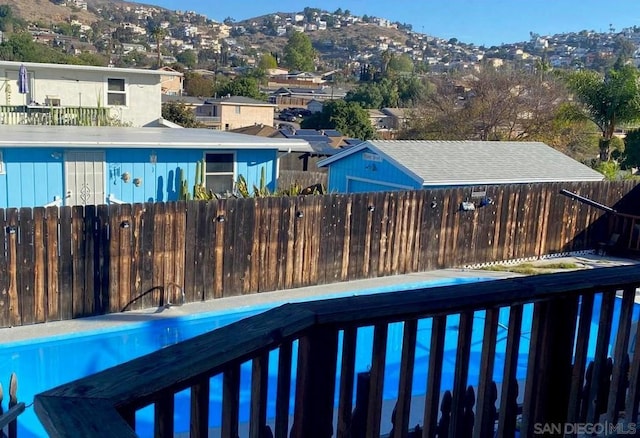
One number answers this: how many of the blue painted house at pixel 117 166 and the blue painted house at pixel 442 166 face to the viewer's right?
0

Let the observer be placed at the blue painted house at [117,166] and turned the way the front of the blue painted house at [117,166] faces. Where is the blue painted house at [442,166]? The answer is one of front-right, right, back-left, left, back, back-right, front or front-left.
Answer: left

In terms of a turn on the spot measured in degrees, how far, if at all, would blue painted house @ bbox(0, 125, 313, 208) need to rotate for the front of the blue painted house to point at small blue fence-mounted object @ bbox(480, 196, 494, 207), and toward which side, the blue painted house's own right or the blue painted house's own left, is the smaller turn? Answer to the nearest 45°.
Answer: approximately 90° to the blue painted house's own left

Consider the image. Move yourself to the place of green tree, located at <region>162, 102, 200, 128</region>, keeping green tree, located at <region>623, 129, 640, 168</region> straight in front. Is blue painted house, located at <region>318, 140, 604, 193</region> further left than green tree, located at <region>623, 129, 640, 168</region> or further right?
right

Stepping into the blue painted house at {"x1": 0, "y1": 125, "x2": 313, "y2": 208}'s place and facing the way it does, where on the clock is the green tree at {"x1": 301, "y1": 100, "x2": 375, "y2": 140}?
The green tree is roughly at 7 o'clock from the blue painted house.

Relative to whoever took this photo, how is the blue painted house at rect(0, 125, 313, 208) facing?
facing the viewer

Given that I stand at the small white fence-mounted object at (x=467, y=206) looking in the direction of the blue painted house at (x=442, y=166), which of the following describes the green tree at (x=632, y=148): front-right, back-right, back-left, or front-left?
front-right

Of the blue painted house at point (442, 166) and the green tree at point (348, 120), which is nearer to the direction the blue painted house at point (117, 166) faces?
the blue painted house

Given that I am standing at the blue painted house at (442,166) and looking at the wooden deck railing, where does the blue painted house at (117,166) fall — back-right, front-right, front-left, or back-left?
front-right

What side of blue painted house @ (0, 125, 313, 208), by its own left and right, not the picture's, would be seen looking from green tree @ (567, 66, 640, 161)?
left

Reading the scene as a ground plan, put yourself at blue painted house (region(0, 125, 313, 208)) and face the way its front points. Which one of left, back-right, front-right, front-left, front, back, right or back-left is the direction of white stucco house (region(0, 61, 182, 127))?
back

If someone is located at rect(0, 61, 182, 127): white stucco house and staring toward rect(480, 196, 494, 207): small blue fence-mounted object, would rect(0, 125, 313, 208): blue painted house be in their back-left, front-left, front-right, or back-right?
front-right

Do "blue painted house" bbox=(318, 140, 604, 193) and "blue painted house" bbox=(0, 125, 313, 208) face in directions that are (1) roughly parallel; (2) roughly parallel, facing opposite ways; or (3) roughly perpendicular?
roughly perpendicular

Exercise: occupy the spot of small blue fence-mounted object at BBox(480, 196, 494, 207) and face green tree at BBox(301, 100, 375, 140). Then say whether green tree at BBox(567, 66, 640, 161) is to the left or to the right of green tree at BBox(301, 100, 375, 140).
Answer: right

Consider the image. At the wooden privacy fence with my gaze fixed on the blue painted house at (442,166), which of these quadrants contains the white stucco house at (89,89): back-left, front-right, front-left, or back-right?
front-left
